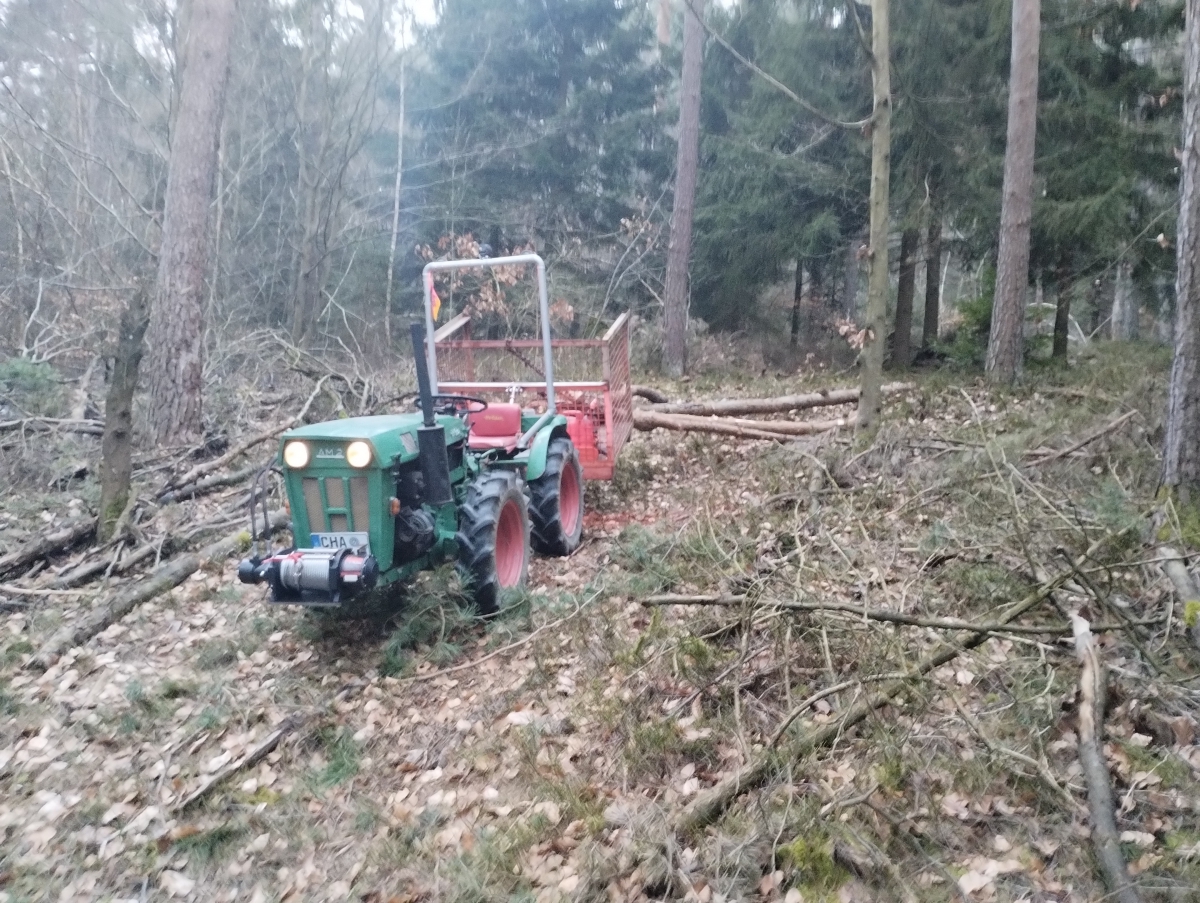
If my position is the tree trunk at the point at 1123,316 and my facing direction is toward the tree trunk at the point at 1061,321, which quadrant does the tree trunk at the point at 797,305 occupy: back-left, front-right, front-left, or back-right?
front-right

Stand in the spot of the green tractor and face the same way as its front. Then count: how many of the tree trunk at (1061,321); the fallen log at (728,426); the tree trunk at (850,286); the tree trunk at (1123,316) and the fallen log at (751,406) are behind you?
5

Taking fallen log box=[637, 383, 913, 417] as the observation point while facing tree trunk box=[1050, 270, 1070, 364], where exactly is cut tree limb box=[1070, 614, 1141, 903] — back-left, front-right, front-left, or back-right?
back-right

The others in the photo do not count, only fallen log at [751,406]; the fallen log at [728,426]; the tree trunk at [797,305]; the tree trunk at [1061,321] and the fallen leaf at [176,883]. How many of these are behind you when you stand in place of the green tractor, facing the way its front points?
4

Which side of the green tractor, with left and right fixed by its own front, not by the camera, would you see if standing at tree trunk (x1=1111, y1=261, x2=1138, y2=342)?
back

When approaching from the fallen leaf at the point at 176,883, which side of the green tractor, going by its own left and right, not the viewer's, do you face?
front

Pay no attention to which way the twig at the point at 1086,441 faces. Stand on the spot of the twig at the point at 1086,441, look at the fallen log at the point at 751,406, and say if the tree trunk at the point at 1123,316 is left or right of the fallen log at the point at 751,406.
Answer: right

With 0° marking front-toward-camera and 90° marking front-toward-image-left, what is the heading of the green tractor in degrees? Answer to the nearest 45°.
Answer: approximately 45°

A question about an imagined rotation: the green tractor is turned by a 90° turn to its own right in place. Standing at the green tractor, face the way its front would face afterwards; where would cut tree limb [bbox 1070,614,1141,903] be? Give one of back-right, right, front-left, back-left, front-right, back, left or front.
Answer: back

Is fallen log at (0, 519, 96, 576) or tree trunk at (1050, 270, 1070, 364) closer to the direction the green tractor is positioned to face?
the fallen log

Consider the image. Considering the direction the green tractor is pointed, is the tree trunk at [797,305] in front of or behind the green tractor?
behind

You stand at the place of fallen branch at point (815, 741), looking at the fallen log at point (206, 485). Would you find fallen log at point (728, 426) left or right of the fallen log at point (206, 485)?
right

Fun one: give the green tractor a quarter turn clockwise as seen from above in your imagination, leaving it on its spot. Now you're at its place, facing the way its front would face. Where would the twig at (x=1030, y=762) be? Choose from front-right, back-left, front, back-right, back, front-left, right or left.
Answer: back

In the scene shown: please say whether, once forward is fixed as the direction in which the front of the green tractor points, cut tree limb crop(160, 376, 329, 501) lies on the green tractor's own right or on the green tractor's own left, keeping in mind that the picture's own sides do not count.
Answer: on the green tractor's own right

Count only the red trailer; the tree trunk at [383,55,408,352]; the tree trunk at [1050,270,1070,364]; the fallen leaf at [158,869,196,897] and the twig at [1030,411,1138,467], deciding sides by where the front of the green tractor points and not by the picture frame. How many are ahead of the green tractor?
1

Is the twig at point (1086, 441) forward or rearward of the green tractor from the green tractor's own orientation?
rearward

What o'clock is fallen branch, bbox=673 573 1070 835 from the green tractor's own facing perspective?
The fallen branch is roughly at 9 o'clock from the green tractor.

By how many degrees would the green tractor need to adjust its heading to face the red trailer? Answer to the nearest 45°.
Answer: approximately 180°

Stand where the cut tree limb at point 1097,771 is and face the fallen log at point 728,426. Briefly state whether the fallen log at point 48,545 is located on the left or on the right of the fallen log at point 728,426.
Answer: left

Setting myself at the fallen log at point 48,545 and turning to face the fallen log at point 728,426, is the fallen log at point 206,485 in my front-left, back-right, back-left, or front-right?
front-left

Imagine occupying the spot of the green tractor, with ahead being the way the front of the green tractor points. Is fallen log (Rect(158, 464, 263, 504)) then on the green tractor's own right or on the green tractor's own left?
on the green tractor's own right
